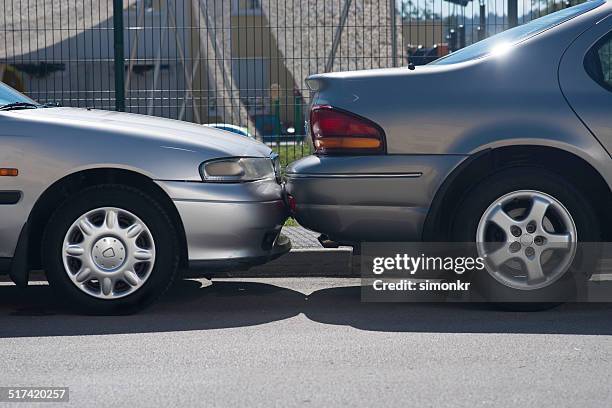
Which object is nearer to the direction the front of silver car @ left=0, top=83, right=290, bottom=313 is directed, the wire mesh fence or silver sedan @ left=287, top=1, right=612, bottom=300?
the silver sedan

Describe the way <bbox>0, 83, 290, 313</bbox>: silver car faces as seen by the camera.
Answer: facing to the right of the viewer

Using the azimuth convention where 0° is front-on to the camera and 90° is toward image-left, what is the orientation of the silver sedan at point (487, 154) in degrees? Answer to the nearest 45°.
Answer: approximately 270°

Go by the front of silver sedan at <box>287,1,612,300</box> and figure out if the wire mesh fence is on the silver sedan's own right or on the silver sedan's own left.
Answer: on the silver sedan's own left

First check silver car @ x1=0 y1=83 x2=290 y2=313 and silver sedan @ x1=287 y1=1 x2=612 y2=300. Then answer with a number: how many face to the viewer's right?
2

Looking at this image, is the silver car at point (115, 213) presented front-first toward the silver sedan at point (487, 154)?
yes

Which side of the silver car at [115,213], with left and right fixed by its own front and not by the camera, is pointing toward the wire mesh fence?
left

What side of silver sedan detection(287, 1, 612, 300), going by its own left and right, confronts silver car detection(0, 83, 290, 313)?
back
